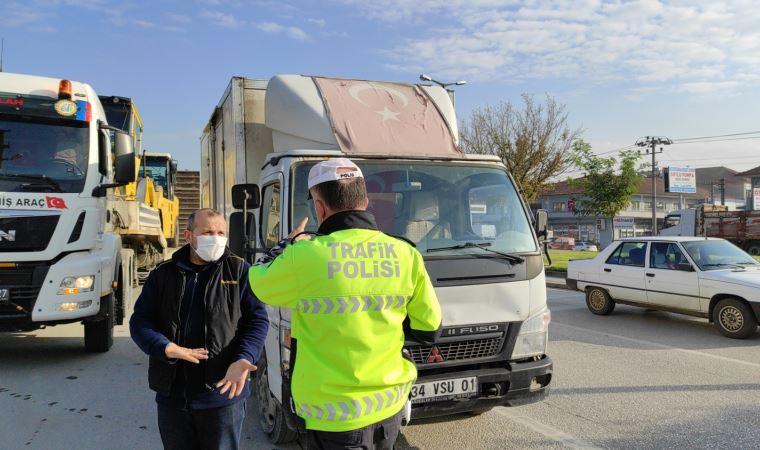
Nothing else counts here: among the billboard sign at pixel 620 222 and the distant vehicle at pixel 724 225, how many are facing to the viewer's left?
1

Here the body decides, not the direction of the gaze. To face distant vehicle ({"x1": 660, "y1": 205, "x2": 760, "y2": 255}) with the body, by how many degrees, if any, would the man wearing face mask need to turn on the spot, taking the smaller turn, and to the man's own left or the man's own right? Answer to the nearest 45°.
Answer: approximately 135° to the man's own left

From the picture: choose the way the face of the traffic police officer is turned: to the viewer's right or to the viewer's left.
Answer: to the viewer's left

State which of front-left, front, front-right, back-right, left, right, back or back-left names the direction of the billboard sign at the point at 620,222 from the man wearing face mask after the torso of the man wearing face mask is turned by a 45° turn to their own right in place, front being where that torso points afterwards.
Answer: back

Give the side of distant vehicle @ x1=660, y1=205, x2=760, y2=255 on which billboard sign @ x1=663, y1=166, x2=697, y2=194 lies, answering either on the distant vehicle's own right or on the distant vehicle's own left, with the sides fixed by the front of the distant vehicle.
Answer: on the distant vehicle's own right

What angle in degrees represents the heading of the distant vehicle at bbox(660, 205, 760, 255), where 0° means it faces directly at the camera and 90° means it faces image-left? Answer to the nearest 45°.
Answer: approximately 90°

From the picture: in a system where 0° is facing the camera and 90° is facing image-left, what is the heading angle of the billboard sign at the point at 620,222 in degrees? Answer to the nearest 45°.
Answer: approximately 0°
